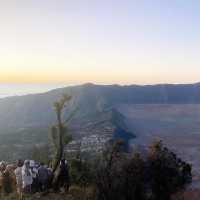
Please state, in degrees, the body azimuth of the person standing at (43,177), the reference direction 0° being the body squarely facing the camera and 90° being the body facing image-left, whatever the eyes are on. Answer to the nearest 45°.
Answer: approximately 180°

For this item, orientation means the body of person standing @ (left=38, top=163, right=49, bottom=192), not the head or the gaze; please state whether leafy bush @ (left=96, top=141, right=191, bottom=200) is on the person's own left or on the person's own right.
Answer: on the person's own right

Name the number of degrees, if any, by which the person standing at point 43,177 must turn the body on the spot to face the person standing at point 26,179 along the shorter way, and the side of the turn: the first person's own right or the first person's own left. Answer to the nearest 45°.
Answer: approximately 135° to the first person's own left
